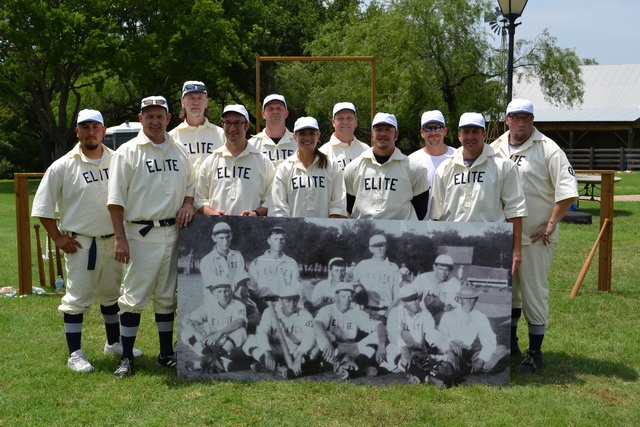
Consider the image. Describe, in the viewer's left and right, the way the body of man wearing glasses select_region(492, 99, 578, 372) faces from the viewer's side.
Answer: facing the viewer and to the left of the viewer

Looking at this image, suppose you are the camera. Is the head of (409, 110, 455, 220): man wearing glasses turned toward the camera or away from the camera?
toward the camera

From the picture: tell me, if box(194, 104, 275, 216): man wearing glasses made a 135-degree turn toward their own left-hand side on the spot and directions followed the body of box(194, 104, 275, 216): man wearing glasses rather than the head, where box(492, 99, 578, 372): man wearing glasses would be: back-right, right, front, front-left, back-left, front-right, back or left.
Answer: front-right

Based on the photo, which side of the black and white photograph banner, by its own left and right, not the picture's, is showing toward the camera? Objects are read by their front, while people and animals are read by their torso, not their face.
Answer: front

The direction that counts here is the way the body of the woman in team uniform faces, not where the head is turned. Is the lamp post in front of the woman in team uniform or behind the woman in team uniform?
behind

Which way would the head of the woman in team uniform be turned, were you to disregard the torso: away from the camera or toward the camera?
toward the camera

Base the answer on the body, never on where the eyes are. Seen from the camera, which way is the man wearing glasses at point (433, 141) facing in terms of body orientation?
toward the camera

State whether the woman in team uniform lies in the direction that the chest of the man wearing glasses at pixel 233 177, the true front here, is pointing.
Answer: no

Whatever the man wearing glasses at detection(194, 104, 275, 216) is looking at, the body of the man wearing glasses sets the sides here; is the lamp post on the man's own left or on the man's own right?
on the man's own left

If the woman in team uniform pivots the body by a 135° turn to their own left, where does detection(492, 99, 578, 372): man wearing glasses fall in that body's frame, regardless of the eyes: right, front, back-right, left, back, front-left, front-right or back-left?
front-right

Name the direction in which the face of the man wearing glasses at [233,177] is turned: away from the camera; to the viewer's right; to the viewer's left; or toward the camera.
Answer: toward the camera

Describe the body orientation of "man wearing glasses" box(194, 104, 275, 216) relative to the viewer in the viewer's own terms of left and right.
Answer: facing the viewer

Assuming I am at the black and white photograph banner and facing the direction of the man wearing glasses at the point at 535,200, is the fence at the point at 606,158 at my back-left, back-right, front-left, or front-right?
front-left

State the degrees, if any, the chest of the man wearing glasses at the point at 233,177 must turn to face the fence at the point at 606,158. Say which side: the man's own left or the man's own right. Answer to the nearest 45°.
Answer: approximately 135° to the man's own left

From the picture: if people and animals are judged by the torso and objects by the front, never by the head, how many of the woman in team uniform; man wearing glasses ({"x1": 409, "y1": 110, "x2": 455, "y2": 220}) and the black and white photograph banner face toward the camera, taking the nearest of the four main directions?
3
